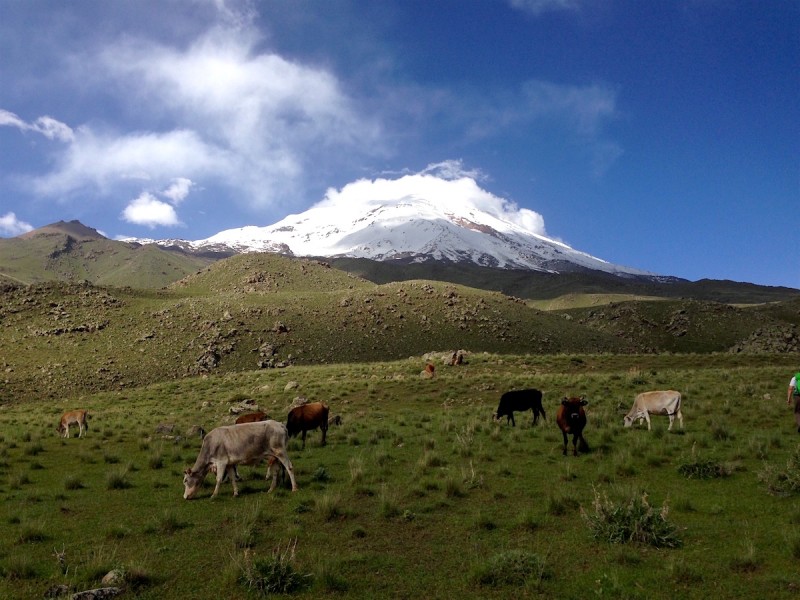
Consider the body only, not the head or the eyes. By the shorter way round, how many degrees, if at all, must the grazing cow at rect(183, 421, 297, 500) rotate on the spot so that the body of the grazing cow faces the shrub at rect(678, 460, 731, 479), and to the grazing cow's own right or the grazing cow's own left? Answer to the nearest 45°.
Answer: approximately 180°

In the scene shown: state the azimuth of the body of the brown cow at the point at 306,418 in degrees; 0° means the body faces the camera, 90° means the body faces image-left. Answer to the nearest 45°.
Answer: approximately 90°

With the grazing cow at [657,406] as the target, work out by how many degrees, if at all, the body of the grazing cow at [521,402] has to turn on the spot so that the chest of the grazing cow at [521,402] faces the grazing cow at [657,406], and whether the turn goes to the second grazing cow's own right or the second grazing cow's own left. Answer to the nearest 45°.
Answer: approximately 135° to the second grazing cow's own left

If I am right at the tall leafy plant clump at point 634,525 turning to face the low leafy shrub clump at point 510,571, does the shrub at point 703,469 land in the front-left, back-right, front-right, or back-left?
back-right

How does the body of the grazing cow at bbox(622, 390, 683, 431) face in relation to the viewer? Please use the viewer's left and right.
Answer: facing to the left of the viewer

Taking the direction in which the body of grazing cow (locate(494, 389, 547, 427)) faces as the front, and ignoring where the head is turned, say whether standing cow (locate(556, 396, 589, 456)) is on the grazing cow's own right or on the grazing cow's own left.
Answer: on the grazing cow's own left

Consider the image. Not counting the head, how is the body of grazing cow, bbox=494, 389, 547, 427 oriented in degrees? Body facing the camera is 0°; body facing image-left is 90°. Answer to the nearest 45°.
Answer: approximately 90°

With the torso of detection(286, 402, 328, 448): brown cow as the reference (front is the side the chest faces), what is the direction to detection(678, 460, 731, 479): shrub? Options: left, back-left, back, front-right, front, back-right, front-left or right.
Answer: back-left

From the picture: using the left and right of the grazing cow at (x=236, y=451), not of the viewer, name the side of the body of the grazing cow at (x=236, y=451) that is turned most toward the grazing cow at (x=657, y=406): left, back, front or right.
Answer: back

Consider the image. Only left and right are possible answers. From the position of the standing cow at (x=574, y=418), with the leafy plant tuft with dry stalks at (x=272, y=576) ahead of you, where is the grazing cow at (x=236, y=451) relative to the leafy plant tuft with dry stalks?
right

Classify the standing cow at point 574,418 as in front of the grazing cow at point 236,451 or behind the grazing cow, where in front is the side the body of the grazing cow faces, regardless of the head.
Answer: behind

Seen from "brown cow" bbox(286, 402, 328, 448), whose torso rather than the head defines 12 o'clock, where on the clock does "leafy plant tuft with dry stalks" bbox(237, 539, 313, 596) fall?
The leafy plant tuft with dry stalks is roughly at 9 o'clock from the brown cow.

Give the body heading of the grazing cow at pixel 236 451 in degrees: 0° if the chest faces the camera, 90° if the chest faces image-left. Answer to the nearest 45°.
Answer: approximately 90°
